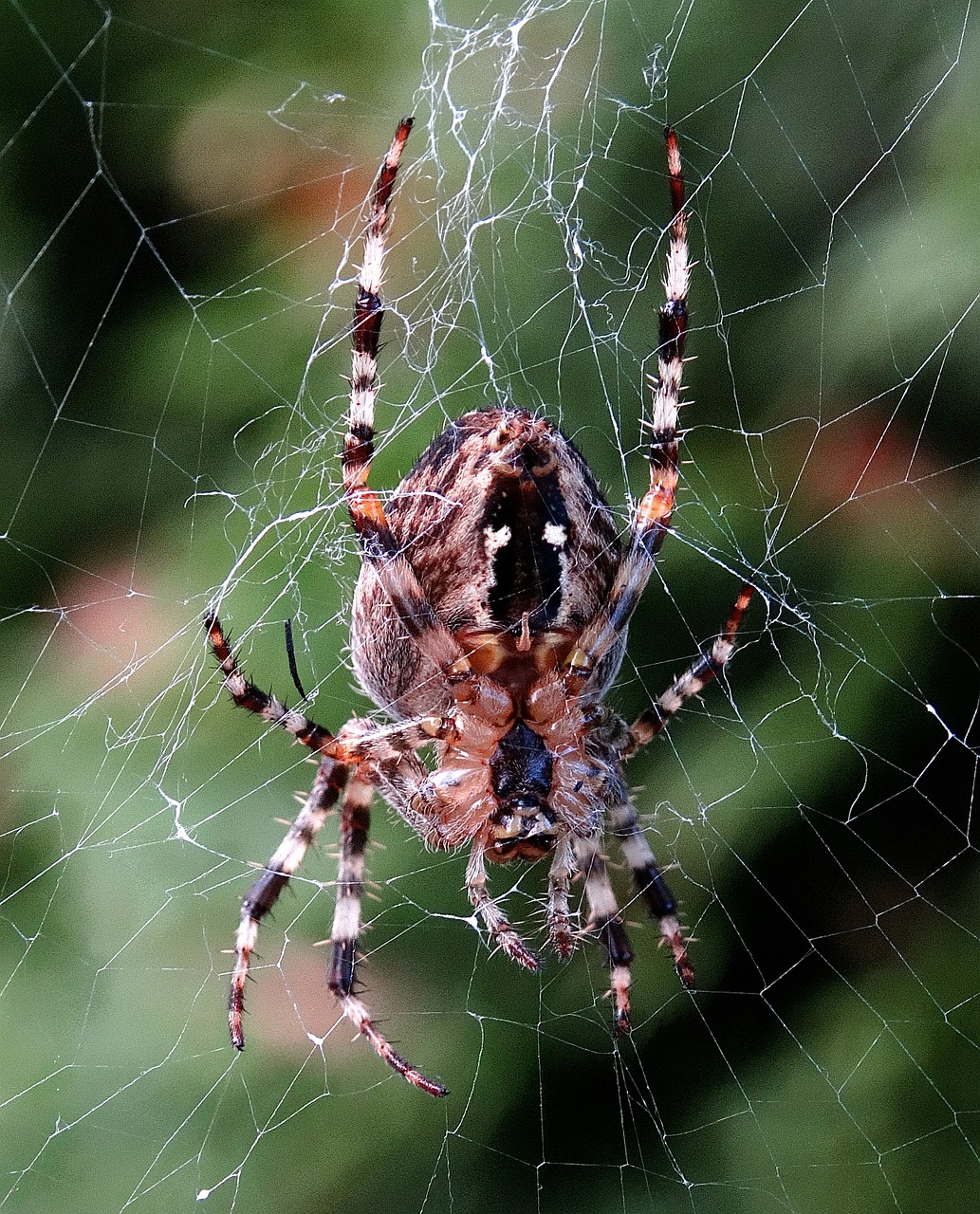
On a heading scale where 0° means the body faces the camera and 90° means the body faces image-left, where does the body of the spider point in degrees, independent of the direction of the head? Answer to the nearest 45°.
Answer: approximately 0°
